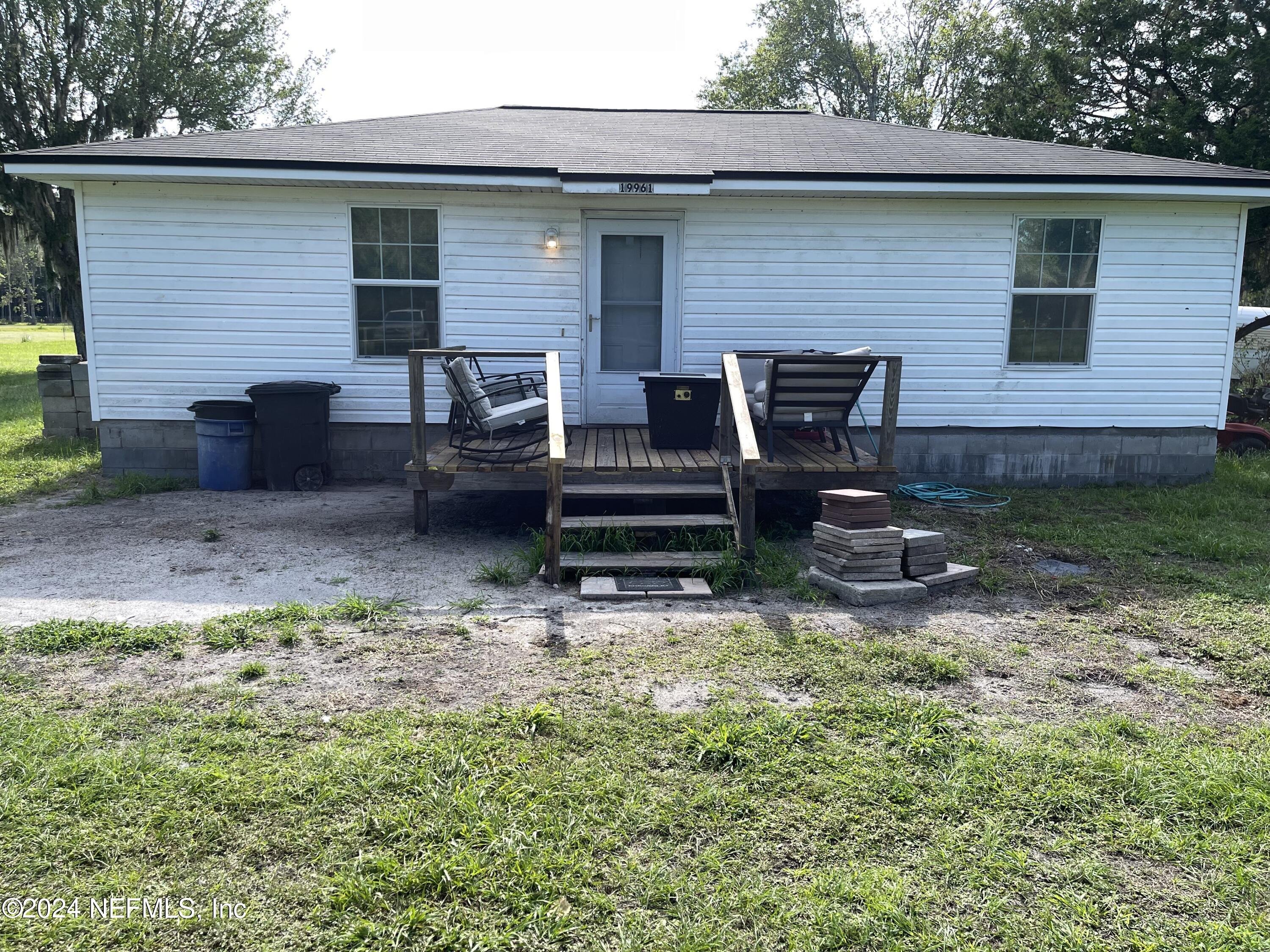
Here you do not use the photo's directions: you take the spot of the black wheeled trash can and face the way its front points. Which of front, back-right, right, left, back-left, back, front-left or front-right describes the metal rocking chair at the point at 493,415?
back-left

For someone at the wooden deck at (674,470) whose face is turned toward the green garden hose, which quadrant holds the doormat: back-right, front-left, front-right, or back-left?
back-right

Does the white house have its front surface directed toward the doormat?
yes

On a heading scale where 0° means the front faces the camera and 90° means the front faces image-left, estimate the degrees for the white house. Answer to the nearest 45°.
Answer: approximately 0°

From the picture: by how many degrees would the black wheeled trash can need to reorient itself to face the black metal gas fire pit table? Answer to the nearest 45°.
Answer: approximately 135° to its left

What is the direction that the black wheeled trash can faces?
to the viewer's left

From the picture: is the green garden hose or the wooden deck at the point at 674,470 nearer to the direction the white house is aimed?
the wooden deck

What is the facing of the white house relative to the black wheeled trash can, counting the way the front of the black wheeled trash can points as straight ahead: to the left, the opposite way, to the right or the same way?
to the left

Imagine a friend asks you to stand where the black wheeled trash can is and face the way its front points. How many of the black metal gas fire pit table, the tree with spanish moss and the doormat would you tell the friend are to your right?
1

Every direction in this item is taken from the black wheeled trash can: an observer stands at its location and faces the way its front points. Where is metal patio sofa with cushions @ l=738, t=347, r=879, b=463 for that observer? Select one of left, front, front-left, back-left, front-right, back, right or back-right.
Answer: back-left

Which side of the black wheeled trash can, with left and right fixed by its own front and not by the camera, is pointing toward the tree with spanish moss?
right

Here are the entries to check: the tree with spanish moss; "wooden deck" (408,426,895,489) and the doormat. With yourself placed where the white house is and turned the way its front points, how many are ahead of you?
2
